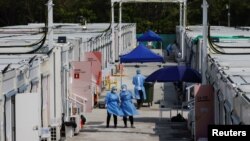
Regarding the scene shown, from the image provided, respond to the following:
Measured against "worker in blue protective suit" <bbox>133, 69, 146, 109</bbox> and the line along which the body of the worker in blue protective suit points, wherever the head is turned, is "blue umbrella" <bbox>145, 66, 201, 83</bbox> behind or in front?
behind

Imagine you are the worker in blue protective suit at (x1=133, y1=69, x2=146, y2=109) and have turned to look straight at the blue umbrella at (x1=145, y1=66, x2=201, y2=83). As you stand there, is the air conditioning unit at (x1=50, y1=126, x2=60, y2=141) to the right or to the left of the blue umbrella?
right
